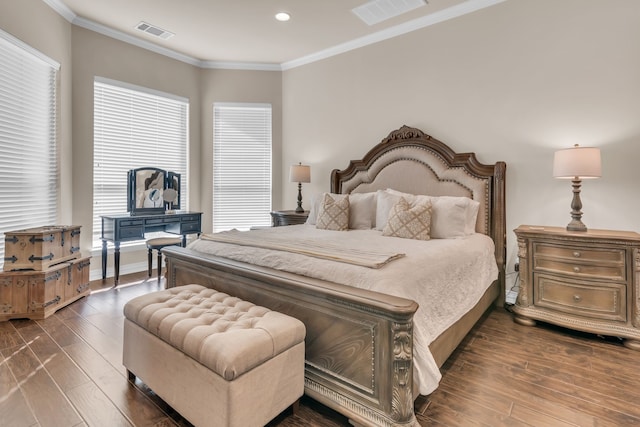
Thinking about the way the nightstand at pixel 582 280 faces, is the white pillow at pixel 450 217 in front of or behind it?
in front

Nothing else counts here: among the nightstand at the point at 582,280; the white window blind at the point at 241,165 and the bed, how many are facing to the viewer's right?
0

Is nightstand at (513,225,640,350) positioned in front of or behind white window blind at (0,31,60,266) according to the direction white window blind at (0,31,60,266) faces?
in front

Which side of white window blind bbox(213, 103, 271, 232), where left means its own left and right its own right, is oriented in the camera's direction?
front

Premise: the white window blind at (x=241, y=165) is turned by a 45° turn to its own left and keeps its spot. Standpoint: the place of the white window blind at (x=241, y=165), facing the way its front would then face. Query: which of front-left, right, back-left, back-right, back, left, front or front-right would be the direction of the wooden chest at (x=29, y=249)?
right

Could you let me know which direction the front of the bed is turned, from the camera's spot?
facing the viewer and to the left of the viewer

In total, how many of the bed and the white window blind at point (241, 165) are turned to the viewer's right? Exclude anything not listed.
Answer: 0

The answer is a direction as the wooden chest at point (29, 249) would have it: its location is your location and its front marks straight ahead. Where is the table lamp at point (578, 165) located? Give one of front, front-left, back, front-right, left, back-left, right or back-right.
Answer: front

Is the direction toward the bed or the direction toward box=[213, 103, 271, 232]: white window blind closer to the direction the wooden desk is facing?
the bed

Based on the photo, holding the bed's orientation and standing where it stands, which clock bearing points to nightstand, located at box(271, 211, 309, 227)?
The nightstand is roughly at 4 o'clock from the bed.

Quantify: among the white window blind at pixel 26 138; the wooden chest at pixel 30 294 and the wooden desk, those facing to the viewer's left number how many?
0

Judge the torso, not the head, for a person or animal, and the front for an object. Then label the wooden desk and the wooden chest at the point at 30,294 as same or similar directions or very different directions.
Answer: same or similar directions

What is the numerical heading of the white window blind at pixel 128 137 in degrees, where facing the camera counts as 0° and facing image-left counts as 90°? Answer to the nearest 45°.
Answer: approximately 315°

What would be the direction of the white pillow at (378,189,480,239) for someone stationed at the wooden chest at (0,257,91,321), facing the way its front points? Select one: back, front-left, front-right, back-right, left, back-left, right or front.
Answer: front

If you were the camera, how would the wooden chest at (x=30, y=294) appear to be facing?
facing the viewer and to the right of the viewer
